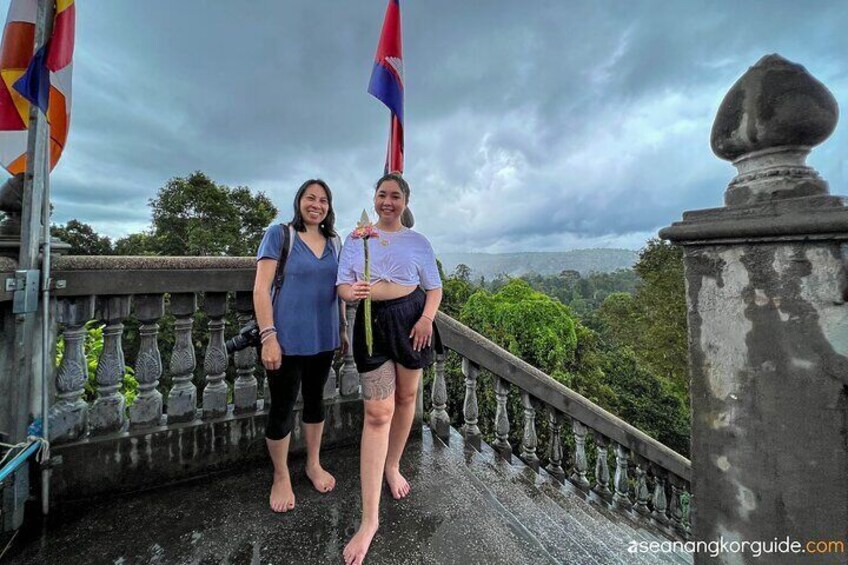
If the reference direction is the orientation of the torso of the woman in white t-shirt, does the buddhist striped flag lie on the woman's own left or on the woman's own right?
on the woman's own right

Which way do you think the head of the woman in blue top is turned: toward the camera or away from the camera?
toward the camera

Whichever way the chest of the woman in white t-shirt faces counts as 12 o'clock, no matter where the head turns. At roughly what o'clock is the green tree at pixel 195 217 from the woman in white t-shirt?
The green tree is roughly at 5 o'clock from the woman in white t-shirt.

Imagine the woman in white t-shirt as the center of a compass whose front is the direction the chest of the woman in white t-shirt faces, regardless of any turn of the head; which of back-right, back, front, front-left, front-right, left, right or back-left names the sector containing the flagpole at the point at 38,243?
right

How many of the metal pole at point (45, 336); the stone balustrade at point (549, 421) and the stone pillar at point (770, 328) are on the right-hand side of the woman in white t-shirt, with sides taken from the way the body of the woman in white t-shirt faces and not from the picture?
1

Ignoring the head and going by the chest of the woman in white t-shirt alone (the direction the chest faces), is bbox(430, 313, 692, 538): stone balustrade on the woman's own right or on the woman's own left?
on the woman's own left

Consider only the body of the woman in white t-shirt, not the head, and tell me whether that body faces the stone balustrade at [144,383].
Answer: no

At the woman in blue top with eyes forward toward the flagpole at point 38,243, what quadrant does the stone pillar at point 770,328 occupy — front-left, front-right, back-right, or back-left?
back-left

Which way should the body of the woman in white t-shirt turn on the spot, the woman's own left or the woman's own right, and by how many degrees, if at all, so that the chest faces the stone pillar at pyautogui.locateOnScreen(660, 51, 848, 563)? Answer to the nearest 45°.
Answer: approximately 45° to the woman's own left

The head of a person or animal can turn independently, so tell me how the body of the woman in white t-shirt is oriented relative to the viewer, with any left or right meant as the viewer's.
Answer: facing the viewer

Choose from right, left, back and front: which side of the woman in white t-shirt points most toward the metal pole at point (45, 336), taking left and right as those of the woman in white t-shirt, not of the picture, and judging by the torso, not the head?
right

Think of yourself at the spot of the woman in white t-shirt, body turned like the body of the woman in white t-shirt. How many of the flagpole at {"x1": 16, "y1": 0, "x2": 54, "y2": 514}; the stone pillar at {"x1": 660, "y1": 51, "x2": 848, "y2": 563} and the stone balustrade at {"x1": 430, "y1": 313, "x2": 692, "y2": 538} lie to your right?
1
